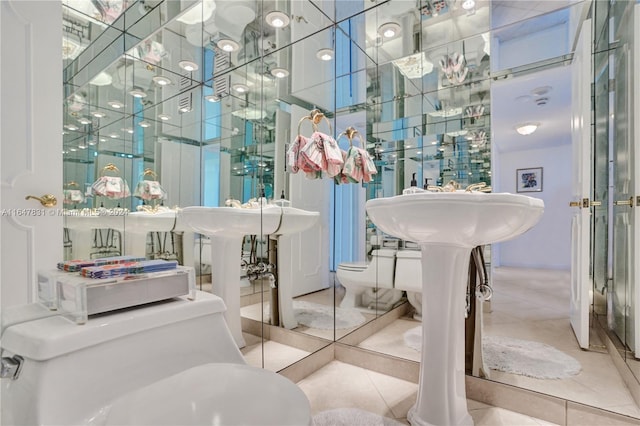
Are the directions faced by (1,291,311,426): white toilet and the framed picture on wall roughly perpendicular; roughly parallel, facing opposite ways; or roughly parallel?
roughly perpendicular

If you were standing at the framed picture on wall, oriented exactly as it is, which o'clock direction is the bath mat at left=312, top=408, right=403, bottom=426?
The bath mat is roughly at 1 o'clock from the framed picture on wall.

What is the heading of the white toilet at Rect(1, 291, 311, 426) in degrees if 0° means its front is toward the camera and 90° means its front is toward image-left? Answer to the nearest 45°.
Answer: approximately 315°

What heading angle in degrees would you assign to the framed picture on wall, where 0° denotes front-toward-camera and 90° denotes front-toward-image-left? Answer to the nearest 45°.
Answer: approximately 0°
